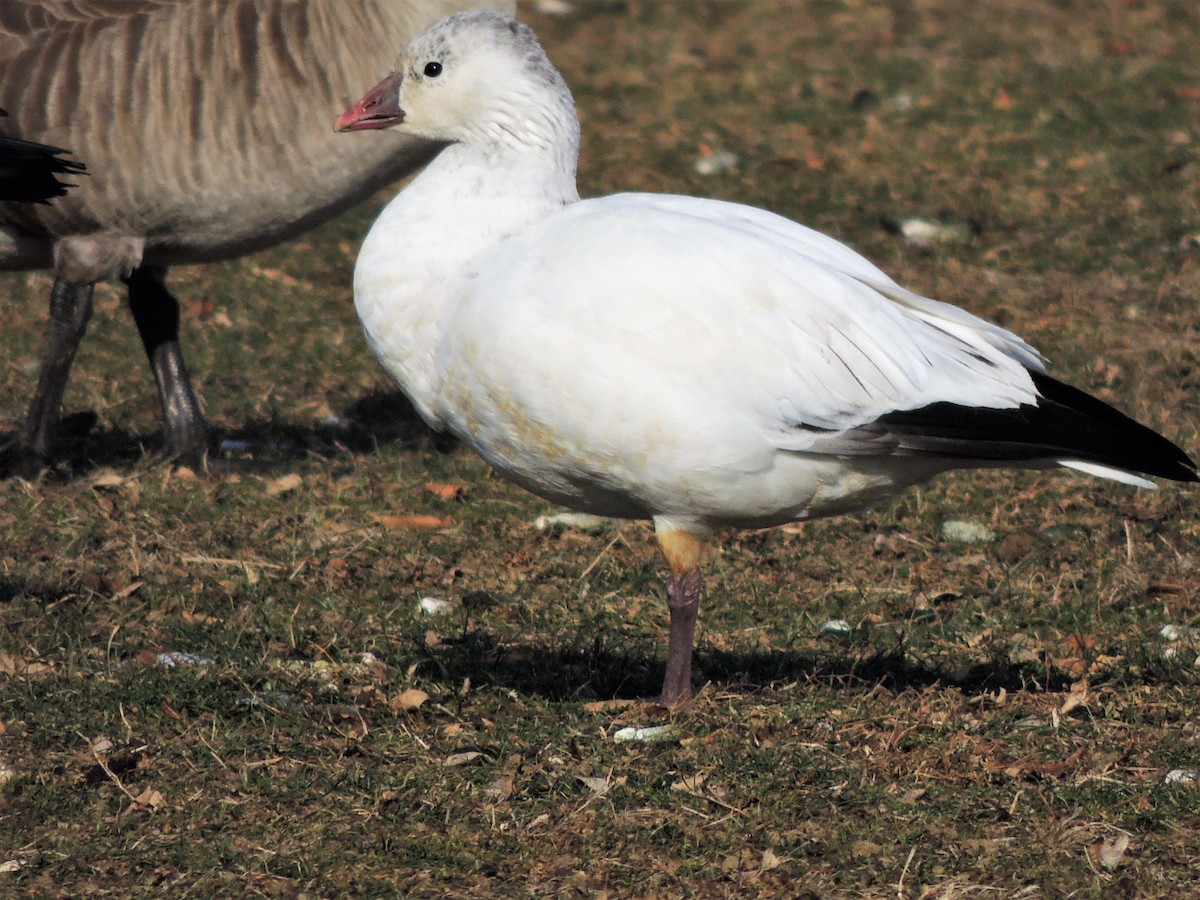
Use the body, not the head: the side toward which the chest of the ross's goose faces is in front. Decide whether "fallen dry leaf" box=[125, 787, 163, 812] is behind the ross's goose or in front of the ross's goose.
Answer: in front

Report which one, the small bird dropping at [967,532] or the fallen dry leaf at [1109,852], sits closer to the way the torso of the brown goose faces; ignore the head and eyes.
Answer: the small bird dropping

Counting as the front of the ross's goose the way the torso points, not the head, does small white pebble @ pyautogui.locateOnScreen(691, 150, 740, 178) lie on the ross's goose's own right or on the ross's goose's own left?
on the ross's goose's own right

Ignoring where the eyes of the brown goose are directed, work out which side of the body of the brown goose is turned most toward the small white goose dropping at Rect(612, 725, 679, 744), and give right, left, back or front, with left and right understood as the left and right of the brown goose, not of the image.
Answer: right

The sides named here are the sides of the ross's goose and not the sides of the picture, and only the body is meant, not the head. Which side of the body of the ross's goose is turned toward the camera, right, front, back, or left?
left

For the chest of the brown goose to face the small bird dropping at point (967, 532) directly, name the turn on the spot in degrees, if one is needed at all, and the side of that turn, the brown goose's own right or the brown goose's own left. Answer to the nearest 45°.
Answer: approximately 45° to the brown goose's own right

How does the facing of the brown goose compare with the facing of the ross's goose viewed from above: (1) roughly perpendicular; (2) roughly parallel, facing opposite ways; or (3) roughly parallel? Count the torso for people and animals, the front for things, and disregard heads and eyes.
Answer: roughly parallel, facing opposite ways

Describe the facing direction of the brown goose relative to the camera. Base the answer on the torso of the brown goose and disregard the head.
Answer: to the viewer's right

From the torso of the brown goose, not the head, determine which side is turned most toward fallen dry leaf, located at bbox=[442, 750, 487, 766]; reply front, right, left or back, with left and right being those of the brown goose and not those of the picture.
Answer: right

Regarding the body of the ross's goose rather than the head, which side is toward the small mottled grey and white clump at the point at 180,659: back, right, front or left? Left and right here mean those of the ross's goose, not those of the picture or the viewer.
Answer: front

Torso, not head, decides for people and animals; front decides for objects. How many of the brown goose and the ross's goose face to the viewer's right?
1
